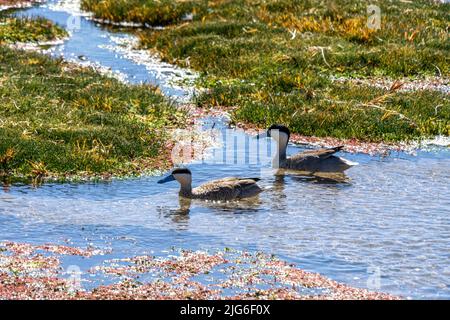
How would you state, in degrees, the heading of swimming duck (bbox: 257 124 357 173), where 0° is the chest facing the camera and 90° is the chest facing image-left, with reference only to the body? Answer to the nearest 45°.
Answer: approximately 90°
